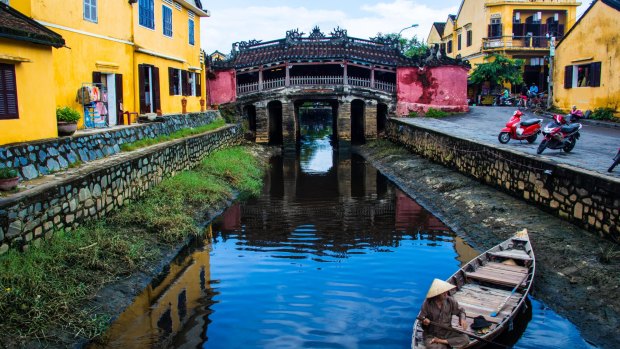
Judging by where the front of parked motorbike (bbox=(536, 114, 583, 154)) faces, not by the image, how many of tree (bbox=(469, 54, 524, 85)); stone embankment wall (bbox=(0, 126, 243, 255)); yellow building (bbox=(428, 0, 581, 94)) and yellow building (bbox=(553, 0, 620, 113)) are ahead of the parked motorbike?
1

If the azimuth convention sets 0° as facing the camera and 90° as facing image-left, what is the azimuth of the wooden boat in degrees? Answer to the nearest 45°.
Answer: approximately 225°

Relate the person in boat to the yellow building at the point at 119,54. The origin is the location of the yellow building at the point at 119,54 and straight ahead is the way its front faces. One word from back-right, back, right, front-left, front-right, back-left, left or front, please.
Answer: front-right

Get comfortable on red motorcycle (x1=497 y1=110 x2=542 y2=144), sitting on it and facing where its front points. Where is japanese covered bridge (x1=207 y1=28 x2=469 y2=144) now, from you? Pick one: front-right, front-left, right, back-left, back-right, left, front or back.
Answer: right

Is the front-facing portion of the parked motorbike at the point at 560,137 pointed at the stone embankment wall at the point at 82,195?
yes

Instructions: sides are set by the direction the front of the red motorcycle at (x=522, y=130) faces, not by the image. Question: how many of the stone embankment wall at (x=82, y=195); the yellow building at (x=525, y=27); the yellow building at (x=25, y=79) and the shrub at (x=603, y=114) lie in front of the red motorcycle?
2

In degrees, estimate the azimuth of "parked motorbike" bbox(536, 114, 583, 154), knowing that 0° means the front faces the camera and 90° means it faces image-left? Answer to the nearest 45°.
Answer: approximately 45°

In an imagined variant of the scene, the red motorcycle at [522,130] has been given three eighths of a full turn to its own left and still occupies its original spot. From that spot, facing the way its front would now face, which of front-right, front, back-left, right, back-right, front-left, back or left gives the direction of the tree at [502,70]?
left

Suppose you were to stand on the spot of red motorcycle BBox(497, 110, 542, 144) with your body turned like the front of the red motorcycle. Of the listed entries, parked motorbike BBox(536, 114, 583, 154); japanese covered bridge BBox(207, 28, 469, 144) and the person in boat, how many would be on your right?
1

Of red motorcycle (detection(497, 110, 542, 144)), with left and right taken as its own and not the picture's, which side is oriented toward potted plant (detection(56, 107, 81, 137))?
front
